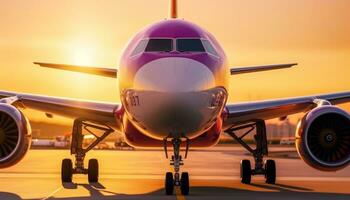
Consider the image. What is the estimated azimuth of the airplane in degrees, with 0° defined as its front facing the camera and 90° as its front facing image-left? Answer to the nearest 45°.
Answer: approximately 0°
